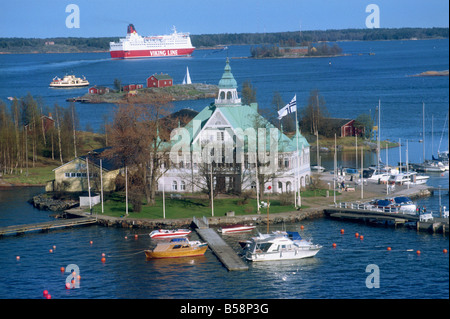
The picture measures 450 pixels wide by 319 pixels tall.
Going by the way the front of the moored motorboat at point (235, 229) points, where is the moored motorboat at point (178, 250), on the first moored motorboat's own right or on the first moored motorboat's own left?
on the first moored motorboat's own right

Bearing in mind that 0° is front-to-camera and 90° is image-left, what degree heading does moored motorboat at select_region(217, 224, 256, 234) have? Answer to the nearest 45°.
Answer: approximately 270°

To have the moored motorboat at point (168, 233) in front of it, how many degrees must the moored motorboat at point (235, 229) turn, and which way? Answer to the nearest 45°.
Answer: approximately 180°

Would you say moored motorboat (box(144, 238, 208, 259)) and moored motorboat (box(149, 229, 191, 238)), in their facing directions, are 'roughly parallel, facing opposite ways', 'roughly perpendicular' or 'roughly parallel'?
roughly parallel
